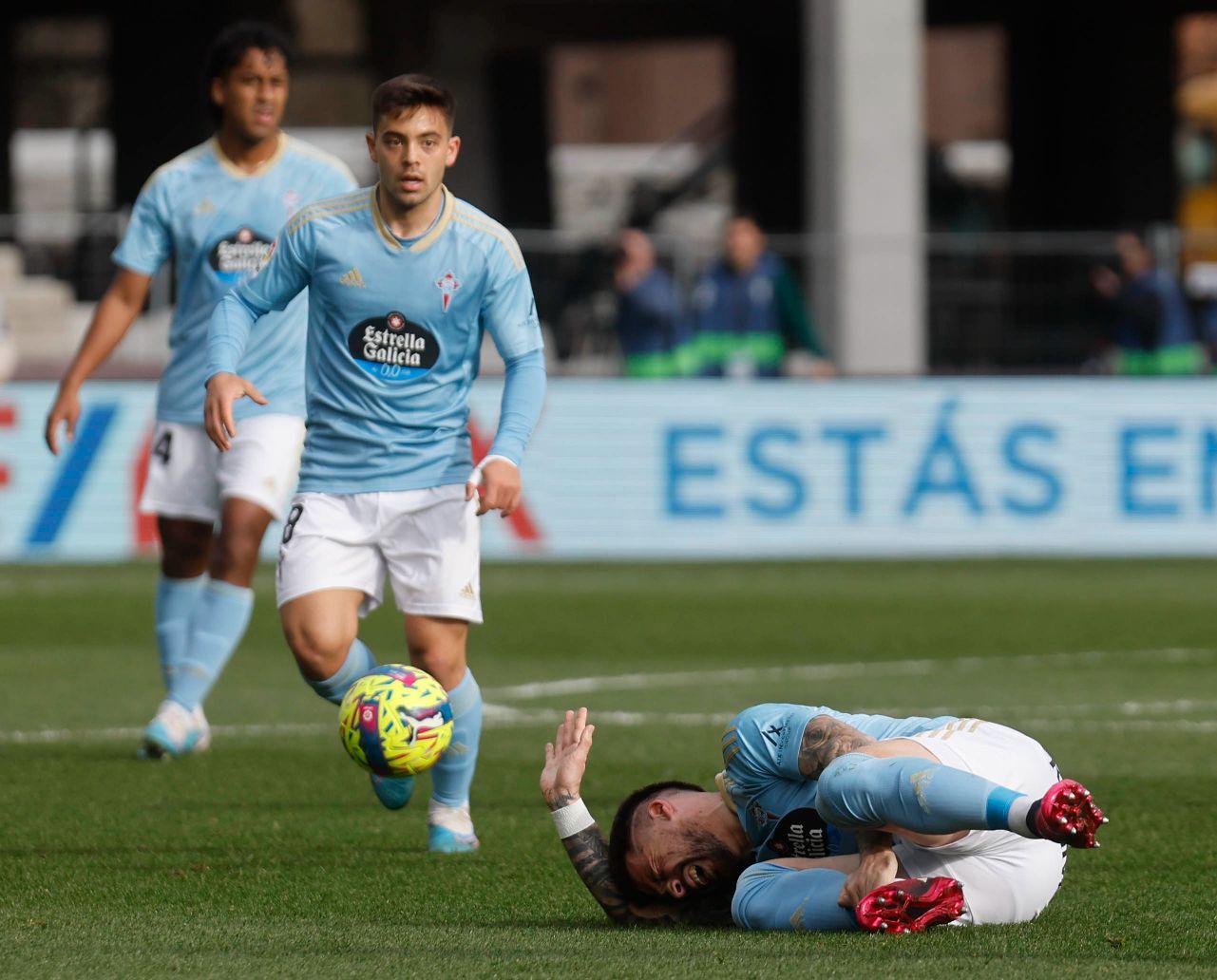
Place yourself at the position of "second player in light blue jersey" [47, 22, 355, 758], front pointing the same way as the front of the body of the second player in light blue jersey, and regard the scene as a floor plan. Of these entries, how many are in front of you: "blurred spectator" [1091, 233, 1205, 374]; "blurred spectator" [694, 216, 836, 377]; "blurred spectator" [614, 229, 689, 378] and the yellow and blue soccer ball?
1

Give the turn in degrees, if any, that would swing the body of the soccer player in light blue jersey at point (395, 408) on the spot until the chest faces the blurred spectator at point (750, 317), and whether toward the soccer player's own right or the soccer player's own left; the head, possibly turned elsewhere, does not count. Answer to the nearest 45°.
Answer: approximately 180°

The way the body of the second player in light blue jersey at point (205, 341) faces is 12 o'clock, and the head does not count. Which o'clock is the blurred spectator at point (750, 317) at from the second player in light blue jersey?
The blurred spectator is roughly at 7 o'clock from the second player in light blue jersey.

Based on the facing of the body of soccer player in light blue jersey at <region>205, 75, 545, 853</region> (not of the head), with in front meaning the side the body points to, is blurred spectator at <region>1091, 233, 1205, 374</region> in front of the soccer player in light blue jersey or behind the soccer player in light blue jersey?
behind

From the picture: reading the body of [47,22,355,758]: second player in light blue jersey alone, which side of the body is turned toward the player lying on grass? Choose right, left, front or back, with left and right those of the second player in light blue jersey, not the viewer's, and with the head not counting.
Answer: front

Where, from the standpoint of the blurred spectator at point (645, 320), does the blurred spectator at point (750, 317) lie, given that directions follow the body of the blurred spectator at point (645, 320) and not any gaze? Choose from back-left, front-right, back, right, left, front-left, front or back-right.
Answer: left

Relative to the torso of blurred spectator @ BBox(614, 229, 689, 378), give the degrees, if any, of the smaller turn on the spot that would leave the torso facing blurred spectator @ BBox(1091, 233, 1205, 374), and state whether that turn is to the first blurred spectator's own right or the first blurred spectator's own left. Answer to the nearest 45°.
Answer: approximately 135° to the first blurred spectator's own left

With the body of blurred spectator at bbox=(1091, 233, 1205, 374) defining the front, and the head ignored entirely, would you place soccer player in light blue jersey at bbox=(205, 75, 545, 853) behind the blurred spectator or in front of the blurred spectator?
in front

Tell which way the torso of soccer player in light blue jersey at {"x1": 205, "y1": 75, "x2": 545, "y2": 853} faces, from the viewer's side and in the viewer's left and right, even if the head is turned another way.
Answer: facing the viewer

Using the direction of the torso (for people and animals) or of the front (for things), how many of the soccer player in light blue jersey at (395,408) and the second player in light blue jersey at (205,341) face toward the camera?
2

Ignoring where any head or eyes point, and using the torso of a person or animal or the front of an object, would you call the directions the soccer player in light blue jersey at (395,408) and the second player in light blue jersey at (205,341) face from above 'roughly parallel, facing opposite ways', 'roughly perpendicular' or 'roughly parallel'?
roughly parallel

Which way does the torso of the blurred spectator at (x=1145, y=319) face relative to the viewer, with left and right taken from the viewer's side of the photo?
facing the viewer and to the left of the viewer
